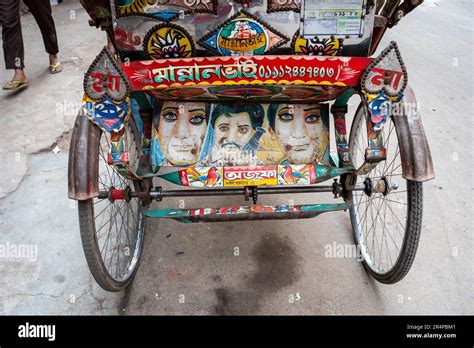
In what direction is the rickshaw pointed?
away from the camera
